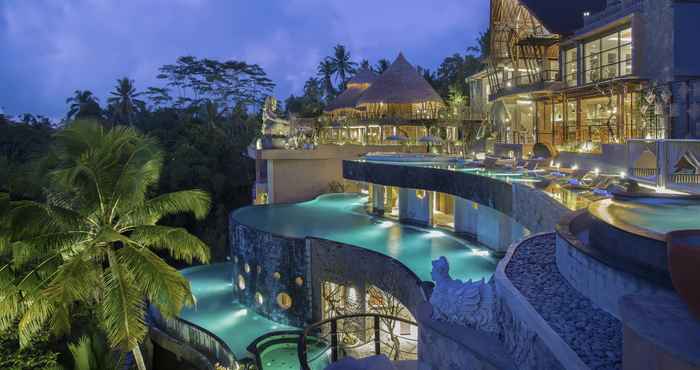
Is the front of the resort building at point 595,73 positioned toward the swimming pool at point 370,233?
yes

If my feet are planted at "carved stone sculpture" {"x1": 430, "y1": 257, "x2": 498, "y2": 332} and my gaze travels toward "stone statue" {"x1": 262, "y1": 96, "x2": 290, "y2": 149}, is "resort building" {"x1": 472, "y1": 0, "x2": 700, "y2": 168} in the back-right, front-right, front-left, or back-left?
front-right

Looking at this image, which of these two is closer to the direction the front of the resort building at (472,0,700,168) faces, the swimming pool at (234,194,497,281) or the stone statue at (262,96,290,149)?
the swimming pool

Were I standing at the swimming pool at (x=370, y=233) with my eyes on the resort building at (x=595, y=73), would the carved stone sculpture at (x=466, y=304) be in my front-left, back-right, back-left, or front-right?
back-right

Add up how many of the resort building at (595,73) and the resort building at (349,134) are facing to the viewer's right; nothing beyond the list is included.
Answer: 0

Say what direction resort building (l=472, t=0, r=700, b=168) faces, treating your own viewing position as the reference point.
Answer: facing the viewer and to the left of the viewer

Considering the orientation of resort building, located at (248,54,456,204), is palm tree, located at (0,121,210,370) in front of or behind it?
in front

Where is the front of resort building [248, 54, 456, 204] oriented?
toward the camera

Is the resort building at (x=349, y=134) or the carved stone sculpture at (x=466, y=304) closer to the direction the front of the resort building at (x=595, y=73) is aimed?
the carved stone sculpture

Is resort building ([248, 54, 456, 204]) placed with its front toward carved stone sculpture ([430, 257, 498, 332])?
yes

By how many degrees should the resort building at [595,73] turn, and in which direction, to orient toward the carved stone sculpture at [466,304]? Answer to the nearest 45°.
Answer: approximately 45° to its left
